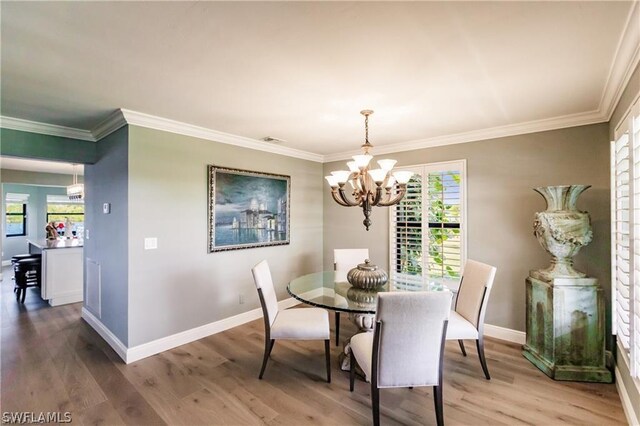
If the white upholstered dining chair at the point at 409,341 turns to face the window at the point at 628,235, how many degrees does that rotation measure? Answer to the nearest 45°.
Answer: approximately 135° to its right

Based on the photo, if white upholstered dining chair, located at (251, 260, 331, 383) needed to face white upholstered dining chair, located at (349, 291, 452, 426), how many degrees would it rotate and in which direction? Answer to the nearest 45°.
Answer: approximately 45° to its right

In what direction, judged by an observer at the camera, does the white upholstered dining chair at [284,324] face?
facing to the right of the viewer

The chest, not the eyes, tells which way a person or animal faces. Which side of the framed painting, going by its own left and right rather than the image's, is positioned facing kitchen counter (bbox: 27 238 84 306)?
back

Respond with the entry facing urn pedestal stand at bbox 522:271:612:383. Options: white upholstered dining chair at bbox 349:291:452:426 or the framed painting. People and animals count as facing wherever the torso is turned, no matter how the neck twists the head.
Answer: the framed painting

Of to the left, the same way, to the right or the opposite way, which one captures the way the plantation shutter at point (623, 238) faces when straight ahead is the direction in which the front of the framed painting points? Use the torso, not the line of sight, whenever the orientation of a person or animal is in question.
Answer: the opposite way

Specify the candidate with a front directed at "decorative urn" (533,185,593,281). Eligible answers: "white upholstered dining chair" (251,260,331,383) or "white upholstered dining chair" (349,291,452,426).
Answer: "white upholstered dining chair" (251,260,331,383)

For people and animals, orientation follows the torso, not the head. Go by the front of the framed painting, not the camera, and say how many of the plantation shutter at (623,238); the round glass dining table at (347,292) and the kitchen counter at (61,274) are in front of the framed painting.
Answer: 2

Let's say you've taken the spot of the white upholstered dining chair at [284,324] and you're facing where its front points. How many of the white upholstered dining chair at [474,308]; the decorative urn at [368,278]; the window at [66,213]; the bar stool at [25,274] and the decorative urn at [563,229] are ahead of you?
3

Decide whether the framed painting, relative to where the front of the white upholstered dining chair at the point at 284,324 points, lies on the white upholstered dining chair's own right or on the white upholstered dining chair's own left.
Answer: on the white upholstered dining chair's own left

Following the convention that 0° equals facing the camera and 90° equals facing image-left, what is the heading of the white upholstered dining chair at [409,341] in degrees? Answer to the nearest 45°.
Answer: approximately 135°

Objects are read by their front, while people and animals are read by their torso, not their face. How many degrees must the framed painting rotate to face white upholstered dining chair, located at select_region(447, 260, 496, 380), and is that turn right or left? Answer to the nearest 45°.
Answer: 0° — it already faces it

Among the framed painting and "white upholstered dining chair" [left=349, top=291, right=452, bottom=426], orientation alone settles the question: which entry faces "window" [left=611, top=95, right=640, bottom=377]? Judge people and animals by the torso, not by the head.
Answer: the framed painting

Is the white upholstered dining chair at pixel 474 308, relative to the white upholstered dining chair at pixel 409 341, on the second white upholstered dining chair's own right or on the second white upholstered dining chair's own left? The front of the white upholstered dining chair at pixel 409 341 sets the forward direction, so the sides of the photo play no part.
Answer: on the second white upholstered dining chair's own right

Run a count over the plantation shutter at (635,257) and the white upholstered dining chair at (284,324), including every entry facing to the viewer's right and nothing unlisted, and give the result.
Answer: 1

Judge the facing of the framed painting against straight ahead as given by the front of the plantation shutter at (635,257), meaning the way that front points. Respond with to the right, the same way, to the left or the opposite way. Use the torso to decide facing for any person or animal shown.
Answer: the opposite way
